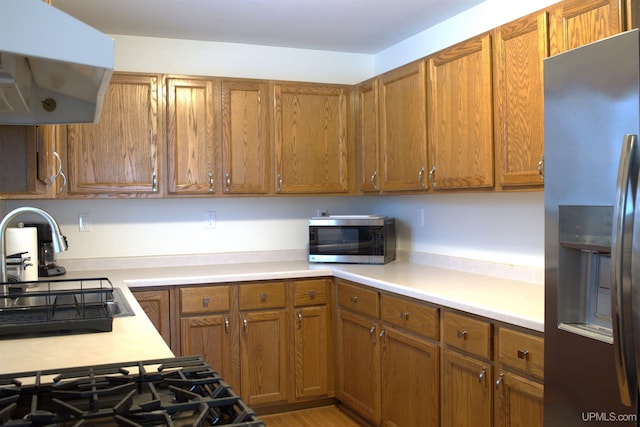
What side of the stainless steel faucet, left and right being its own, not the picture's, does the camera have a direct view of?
right

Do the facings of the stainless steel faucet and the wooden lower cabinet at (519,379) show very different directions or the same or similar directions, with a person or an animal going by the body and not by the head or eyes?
very different directions

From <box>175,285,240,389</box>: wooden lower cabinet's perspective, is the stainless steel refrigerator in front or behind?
in front

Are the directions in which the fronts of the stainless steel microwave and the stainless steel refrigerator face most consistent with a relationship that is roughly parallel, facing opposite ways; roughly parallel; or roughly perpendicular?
roughly perpendicular

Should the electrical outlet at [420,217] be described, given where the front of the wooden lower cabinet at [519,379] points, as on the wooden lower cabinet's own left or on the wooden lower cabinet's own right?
on the wooden lower cabinet's own right

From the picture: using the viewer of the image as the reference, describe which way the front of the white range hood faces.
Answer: facing to the right of the viewer

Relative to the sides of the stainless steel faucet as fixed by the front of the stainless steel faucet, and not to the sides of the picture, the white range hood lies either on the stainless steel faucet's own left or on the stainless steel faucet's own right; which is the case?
on the stainless steel faucet's own right

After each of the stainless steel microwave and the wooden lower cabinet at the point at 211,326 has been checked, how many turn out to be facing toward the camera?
2

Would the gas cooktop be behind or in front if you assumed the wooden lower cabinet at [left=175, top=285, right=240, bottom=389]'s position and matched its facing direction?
in front

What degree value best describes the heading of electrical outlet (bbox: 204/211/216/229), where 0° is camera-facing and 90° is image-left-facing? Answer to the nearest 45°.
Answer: approximately 0°

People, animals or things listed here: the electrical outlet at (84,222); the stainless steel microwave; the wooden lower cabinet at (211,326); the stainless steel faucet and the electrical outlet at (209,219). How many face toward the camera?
4
